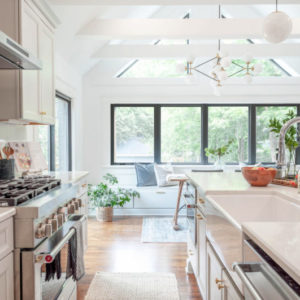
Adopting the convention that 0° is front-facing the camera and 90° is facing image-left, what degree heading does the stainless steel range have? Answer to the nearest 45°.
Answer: approximately 315°

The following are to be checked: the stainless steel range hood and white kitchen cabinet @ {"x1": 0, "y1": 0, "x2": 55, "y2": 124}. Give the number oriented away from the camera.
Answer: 0

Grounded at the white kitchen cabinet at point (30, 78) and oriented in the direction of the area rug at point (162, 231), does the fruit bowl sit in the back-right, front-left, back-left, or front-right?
front-right

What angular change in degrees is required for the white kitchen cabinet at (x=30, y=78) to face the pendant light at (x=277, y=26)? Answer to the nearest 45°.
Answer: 0° — it already faces it

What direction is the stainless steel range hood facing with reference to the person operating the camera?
facing the viewer and to the right of the viewer

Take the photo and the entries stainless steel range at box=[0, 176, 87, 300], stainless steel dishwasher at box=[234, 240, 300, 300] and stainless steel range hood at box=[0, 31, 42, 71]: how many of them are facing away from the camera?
0

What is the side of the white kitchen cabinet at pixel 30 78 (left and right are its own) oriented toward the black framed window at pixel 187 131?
left

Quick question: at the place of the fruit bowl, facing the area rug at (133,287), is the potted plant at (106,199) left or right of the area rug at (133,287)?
right

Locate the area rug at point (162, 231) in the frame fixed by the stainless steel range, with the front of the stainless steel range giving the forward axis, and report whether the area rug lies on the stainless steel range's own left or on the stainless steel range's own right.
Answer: on the stainless steel range's own left
